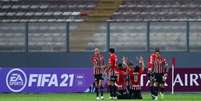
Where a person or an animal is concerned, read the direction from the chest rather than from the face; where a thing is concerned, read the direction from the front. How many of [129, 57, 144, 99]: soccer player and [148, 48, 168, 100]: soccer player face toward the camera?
1
